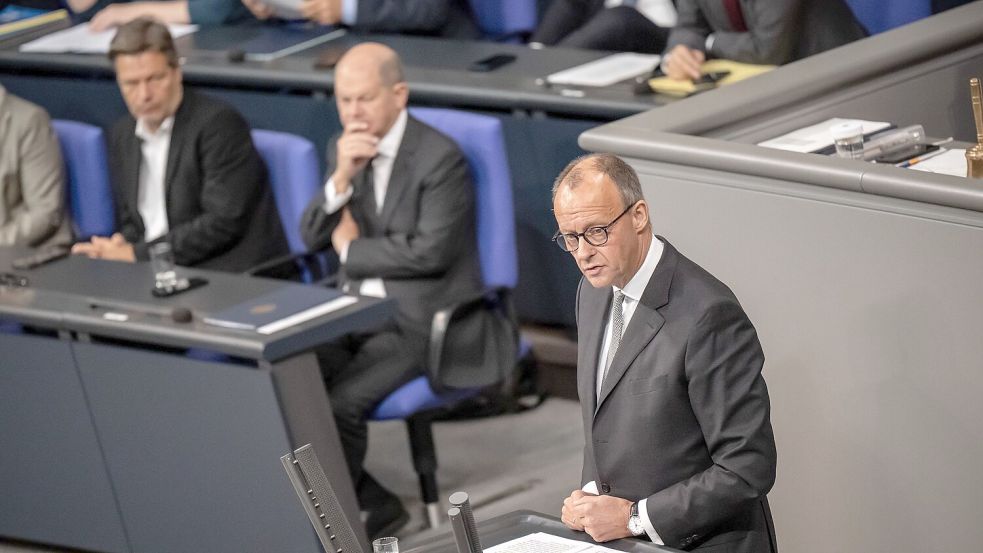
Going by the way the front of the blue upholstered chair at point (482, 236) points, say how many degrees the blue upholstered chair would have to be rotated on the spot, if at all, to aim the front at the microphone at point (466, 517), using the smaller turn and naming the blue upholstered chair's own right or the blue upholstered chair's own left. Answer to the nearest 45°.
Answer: approximately 45° to the blue upholstered chair's own left

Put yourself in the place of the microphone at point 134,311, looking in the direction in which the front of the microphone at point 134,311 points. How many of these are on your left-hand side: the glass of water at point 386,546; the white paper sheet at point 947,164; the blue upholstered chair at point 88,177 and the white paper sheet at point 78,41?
2

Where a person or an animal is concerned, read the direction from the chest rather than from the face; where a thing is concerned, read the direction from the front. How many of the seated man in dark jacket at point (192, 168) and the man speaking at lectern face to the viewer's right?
0

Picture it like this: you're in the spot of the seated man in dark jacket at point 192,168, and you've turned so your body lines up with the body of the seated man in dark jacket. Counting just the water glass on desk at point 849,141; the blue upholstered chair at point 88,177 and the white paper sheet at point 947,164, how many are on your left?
2

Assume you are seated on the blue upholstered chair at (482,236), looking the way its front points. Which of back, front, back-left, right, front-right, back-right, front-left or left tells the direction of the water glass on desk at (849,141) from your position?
left

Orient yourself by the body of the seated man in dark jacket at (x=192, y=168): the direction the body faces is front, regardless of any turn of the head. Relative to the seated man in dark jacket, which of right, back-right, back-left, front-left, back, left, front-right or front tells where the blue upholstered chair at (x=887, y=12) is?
back-left

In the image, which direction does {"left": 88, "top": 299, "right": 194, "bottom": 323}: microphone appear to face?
to the viewer's right

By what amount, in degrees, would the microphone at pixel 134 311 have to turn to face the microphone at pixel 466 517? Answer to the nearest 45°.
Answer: approximately 90° to its right

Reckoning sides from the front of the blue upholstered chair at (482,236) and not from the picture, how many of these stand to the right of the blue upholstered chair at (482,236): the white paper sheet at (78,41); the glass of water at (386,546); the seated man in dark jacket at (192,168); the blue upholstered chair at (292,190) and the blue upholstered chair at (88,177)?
4

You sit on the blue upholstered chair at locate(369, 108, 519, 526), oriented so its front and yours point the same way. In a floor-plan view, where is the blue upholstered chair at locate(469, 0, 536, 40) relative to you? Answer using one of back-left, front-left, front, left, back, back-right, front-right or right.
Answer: back-right

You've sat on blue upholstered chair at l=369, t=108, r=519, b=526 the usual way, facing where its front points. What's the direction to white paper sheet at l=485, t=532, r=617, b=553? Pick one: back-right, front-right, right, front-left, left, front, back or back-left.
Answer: front-left

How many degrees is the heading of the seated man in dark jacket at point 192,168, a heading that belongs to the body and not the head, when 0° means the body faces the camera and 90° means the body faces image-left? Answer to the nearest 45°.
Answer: approximately 45°

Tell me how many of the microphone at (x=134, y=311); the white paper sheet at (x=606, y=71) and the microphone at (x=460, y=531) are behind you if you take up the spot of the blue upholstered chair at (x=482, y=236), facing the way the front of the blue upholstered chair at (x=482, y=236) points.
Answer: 1

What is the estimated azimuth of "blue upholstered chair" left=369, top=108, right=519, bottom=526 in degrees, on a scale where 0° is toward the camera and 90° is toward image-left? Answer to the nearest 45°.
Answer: approximately 45°

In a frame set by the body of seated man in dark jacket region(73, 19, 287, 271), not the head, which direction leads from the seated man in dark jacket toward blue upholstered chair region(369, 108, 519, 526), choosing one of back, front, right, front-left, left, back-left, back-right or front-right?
left

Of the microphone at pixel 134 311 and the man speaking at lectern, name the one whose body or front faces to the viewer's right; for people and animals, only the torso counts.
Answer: the microphone
